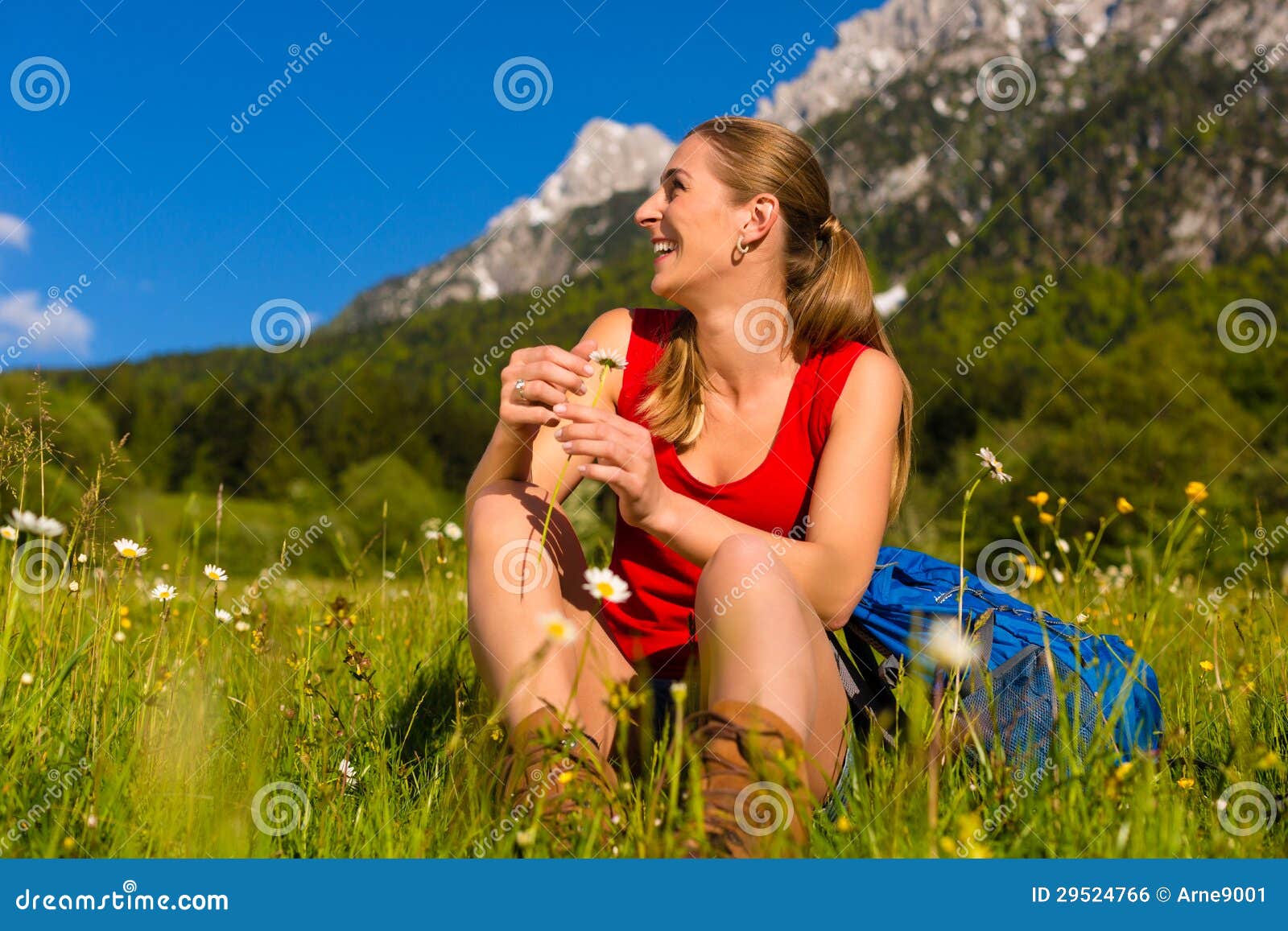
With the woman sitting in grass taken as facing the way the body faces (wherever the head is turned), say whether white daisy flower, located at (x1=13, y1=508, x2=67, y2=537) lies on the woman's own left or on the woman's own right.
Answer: on the woman's own right

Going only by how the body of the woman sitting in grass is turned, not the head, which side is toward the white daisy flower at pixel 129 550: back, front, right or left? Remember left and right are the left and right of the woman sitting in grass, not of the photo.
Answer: right

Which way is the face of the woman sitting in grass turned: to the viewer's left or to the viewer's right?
to the viewer's left

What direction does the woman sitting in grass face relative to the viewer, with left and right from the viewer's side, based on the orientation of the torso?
facing the viewer
